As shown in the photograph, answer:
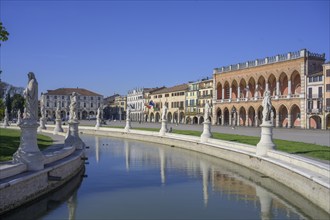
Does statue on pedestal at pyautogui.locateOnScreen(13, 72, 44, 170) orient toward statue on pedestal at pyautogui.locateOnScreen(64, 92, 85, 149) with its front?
no
